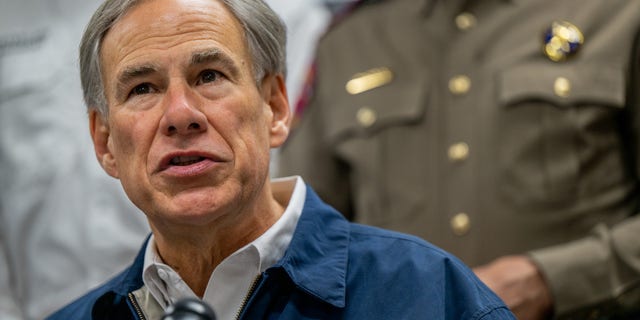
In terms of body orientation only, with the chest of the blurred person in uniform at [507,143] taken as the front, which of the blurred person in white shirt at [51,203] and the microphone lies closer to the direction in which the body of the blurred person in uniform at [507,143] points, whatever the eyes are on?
the microphone

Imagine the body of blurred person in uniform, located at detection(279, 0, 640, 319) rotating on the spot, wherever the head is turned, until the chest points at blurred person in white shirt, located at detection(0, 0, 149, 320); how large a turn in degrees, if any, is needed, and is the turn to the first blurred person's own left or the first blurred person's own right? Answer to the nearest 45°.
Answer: approximately 90° to the first blurred person's own right

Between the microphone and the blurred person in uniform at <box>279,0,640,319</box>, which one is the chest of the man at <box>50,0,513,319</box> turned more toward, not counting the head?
the microphone

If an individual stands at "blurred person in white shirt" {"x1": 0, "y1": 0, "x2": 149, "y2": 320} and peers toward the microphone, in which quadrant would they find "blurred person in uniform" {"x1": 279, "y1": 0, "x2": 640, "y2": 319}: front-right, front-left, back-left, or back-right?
front-left

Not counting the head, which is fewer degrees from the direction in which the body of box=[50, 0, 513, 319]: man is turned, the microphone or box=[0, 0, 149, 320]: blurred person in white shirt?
the microphone

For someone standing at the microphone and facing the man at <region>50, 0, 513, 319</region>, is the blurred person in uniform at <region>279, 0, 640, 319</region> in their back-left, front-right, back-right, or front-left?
front-right

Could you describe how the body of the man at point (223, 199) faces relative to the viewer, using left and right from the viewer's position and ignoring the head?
facing the viewer and to the left of the viewer

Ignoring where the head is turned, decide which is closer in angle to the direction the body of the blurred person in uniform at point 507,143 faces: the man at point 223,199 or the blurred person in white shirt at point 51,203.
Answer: the man

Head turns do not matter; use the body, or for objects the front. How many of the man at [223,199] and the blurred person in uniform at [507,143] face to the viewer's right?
0

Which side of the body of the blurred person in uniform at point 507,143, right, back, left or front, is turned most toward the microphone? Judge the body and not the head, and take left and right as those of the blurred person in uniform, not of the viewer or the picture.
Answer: front

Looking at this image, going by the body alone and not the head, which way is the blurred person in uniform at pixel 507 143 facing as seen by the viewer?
toward the camera
